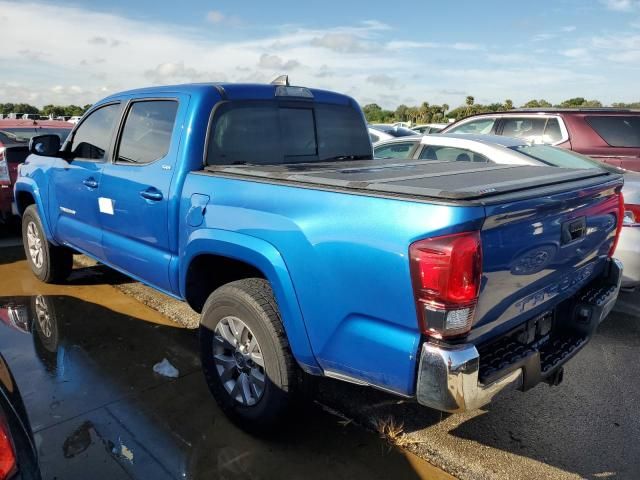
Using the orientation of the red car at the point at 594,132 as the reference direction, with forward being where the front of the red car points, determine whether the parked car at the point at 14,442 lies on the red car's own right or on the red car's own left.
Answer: on the red car's own left

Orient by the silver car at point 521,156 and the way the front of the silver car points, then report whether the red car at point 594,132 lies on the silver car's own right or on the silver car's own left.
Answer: on the silver car's own right

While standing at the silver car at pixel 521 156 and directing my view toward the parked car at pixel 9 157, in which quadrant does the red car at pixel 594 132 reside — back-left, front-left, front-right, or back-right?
back-right

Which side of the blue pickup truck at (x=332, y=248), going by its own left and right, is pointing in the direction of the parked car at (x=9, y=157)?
front

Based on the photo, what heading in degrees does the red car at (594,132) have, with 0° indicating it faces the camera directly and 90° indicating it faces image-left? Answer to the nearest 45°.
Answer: approximately 90°

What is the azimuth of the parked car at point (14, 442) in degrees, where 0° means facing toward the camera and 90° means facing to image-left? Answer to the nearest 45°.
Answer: approximately 180°

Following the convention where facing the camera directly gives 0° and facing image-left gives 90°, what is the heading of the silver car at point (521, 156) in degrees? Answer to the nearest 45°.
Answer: approximately 135°

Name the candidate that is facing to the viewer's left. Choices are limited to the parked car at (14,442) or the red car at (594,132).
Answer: the red car

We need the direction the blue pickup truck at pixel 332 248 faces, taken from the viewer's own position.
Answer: facing away from the viewer and to the left of the viewer
